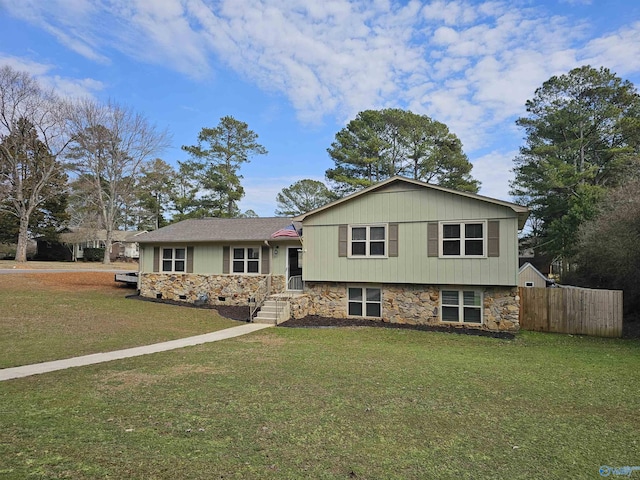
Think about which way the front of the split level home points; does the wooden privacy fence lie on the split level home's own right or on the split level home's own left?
on the split level home's own left

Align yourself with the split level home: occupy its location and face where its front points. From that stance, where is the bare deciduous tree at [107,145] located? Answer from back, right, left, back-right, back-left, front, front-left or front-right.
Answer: back-right

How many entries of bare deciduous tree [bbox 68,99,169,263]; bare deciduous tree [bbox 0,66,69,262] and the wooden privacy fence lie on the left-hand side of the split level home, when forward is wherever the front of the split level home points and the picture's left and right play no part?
1

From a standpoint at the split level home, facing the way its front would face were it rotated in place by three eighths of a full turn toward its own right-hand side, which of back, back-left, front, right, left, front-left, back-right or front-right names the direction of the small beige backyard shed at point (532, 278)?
right

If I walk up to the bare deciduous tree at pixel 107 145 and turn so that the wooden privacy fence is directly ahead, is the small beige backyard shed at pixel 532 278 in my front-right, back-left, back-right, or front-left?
front-left

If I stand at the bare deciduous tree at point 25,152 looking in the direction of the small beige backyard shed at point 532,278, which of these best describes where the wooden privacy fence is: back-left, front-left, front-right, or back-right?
front-right

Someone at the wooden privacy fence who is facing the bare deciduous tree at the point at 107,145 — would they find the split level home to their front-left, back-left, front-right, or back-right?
front-left

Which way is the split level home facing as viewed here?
toward the camera

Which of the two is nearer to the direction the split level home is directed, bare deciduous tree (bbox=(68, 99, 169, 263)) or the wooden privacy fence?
the wooden privacy fence

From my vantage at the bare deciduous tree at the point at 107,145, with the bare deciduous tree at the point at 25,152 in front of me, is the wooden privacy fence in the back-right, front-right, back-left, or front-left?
back-left
